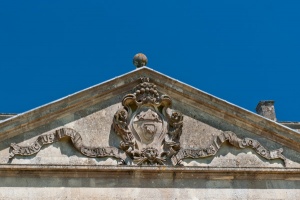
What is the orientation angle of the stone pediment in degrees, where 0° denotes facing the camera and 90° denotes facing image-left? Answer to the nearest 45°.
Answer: approximately 0°
